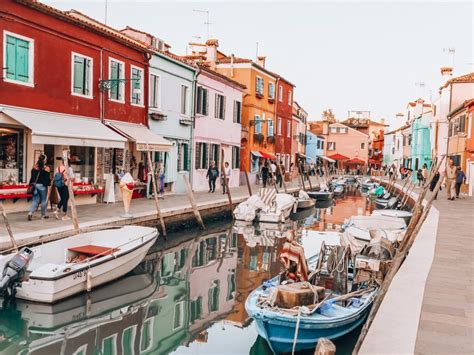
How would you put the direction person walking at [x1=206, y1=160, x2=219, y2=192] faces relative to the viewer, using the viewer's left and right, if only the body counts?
facing the viewer

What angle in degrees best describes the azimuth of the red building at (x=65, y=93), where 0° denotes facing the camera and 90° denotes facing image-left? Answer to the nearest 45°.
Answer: approximately 315°

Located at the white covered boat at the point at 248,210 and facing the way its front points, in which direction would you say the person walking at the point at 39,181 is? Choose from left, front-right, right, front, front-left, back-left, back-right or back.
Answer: front

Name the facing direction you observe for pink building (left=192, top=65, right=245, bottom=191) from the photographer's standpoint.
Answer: facing the viewer and to the right of the viewer

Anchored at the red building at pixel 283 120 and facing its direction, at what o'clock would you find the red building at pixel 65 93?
the red building at pixel 65 93 is roughly at 2 o'clock from the red building at pixel 283 120.

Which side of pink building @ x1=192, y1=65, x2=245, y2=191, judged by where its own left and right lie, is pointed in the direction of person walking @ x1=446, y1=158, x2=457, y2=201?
front

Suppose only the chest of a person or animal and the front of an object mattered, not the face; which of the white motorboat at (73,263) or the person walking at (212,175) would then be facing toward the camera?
the person walking

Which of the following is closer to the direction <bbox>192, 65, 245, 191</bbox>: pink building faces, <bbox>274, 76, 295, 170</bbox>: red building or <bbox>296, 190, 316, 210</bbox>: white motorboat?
the white motorboat

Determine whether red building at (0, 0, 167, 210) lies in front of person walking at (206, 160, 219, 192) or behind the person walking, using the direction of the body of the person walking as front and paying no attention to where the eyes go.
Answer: in front

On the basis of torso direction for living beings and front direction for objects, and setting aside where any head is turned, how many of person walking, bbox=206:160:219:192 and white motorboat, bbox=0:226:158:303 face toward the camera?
1

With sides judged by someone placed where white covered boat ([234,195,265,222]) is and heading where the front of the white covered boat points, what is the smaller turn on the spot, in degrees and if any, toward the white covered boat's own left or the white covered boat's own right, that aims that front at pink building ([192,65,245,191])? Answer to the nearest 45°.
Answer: approximately 135° to the white covered boat's own right

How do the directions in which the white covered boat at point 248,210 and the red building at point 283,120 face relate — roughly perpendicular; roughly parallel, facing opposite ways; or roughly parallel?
roughly perpendicular

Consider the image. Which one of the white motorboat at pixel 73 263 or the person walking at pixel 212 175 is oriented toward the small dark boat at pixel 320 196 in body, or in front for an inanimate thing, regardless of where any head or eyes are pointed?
the white motorboat

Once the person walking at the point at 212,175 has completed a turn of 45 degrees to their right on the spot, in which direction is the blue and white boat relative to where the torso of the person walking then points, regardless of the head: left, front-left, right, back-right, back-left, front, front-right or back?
front-left

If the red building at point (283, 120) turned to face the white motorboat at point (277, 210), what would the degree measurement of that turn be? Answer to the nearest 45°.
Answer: approximately 45° to its right

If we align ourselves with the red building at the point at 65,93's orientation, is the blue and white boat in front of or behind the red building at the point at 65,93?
in front
